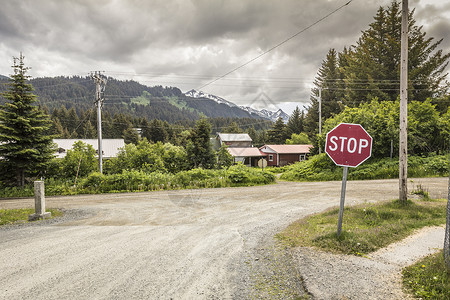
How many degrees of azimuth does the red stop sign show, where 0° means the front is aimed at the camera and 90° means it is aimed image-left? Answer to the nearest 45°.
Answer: approximately 0°

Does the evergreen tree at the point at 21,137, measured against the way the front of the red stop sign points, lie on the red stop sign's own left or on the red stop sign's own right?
on the red stop sign's own right

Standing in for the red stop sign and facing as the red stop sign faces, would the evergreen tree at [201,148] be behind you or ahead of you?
behind

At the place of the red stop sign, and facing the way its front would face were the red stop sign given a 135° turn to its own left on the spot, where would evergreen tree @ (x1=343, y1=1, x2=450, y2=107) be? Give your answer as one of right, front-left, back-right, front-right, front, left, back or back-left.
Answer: front-left

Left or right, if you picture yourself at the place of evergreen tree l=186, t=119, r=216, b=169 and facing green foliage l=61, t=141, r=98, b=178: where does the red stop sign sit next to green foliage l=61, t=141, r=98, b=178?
left
